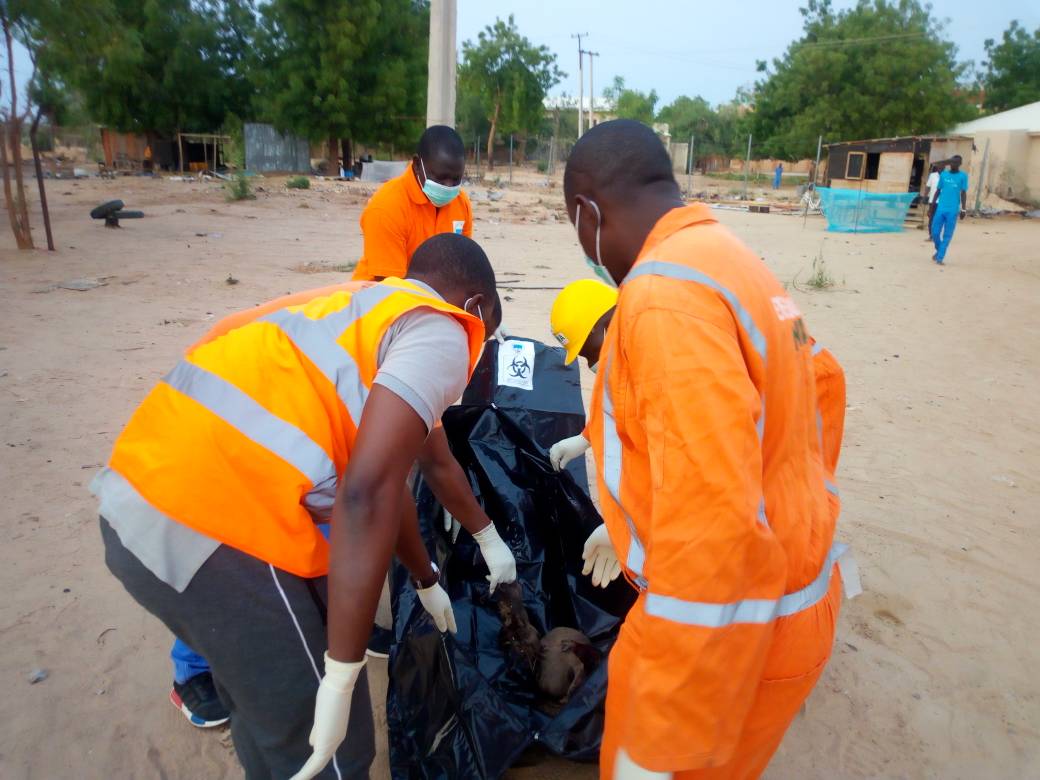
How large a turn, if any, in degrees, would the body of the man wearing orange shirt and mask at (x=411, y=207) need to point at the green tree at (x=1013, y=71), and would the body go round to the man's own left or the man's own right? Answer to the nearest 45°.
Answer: approximately 90° to the man's own left

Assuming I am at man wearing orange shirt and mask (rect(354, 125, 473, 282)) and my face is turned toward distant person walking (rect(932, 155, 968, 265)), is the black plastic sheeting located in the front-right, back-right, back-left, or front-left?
back-right

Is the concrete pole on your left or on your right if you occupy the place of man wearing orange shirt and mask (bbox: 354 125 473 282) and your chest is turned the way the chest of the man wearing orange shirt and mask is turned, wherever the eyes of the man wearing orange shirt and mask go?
on your left

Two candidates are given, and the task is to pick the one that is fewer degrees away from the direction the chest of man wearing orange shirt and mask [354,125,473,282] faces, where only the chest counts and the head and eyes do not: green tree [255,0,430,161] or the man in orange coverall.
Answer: the man in orange coverall

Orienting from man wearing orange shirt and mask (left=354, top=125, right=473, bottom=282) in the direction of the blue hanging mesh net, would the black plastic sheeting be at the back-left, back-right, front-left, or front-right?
back-right

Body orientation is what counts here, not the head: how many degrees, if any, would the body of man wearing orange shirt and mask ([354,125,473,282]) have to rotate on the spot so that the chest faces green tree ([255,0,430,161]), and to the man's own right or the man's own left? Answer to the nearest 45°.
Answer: approximately 135° to the man's own left

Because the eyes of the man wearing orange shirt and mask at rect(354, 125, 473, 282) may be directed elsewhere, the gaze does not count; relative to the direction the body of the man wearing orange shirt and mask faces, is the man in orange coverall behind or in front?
in front

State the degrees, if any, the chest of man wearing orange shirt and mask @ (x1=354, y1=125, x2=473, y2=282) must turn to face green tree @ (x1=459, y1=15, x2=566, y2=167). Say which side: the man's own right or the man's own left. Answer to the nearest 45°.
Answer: approximately 135° to the man's own left

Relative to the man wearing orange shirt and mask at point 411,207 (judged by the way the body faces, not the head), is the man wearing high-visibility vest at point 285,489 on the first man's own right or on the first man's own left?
on the first man's own right

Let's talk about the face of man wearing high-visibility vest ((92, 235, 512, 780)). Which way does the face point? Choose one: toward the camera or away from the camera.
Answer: away from the camera

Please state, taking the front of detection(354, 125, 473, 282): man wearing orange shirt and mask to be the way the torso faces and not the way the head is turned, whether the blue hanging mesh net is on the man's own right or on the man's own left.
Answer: on the man's own left

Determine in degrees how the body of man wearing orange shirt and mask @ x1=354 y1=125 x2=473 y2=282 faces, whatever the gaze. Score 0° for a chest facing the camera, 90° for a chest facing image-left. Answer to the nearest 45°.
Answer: approximately 315°

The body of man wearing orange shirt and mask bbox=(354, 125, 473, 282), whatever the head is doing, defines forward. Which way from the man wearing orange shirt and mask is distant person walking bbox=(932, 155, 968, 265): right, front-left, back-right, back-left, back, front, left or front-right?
left

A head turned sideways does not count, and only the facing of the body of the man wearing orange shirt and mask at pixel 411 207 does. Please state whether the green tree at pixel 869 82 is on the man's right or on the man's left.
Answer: on the man's left
